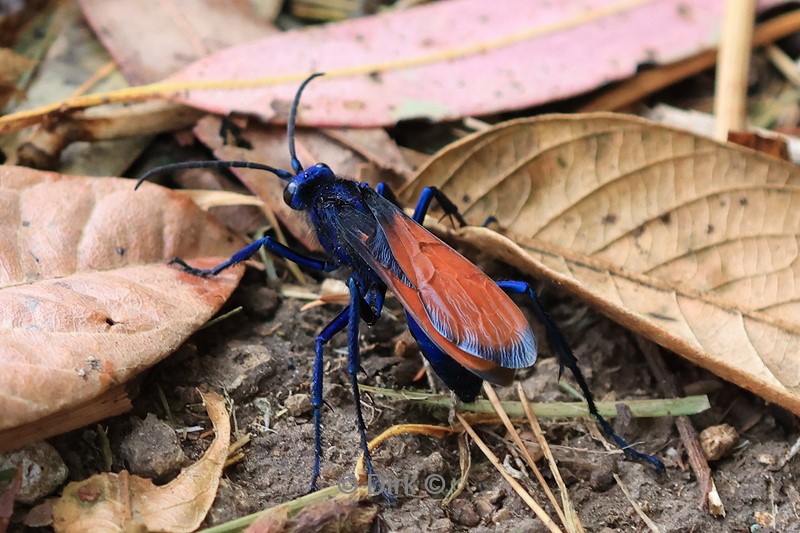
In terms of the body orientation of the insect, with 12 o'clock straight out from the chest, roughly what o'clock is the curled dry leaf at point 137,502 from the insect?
The curled dry leaf is roughly at 9 o'clock from the insect.

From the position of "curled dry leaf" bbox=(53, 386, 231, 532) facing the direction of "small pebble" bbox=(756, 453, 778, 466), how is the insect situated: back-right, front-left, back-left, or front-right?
front-left

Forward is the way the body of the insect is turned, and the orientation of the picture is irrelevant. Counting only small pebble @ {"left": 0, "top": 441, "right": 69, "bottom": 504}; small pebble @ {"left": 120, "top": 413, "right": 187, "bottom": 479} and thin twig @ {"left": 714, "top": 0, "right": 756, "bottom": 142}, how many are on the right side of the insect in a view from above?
1

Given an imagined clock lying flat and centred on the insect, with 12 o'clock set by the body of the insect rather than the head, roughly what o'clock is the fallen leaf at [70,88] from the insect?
The fallen leaf is roughly at 12 o'clock from the insect.

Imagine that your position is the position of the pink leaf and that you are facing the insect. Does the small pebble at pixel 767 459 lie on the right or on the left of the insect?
left

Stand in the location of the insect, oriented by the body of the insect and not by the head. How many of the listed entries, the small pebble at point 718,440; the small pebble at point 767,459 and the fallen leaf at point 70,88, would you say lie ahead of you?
1

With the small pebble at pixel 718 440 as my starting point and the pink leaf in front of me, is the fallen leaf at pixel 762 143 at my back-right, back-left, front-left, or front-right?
front-right

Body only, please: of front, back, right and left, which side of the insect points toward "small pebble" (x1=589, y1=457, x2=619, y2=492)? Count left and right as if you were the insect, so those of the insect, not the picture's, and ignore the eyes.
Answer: back

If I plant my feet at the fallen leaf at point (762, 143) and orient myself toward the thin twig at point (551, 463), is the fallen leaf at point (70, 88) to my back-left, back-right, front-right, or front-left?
front-right

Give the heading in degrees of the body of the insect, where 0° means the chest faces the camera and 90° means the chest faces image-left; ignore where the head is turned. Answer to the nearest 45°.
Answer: approximately 135°

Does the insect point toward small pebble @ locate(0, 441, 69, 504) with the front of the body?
no

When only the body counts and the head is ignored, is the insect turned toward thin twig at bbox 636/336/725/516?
no

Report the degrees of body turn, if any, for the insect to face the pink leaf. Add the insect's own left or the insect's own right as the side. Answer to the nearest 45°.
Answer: approximately 45° to the insect's own right

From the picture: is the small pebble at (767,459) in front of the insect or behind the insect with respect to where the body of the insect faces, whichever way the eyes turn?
behind

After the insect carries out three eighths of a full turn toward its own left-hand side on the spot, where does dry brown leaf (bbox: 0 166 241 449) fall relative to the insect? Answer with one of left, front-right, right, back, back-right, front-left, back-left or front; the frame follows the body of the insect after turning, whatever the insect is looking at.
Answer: right

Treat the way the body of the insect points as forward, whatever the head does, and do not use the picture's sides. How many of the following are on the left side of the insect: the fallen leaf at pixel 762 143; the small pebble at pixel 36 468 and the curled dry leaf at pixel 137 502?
2

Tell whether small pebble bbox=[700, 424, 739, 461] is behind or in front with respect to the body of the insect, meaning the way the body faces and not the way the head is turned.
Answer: behind
